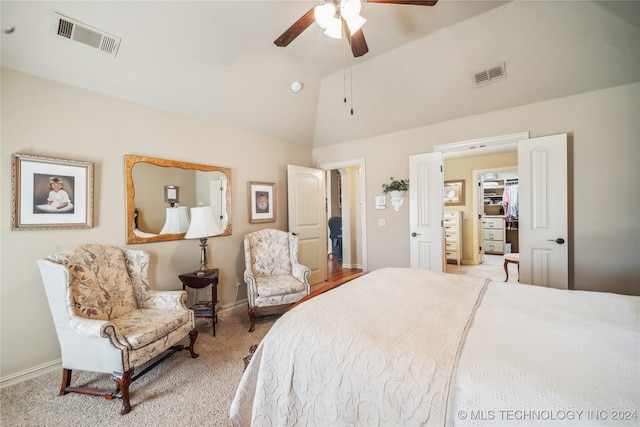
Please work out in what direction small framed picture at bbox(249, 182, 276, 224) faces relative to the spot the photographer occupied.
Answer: facing the viewer and to the right of the viewer

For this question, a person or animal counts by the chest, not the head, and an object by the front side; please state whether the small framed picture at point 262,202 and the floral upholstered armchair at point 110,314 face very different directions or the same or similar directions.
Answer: same or similar directions

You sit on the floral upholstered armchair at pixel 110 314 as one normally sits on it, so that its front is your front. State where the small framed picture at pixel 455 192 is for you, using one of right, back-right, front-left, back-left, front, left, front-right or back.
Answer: front-left

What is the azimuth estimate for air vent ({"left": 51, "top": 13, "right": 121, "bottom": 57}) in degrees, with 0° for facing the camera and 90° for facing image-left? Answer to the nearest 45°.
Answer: approximately 0°

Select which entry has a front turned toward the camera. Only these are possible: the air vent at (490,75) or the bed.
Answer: the air vent

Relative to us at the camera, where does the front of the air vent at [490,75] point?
facing the viewer

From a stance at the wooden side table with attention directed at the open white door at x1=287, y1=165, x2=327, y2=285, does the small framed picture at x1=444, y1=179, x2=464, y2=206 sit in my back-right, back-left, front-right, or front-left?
front-right

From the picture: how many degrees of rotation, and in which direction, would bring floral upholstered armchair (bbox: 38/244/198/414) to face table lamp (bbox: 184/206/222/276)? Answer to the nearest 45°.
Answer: approximately 90° to its left

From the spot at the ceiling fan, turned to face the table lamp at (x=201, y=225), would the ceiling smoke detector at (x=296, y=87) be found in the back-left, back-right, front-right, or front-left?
front-right

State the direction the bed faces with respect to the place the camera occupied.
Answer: facing to the left of the viewer

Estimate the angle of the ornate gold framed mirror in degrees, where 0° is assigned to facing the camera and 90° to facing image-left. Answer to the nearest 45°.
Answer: approximately 315°

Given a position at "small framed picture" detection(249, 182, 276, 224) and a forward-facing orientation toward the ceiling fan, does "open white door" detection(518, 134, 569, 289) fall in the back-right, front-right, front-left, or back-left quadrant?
front-left

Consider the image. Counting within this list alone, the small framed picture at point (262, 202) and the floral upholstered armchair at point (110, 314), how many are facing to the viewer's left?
0

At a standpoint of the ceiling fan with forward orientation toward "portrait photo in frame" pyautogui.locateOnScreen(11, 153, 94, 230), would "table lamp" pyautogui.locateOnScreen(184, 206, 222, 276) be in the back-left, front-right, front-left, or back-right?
front-right
